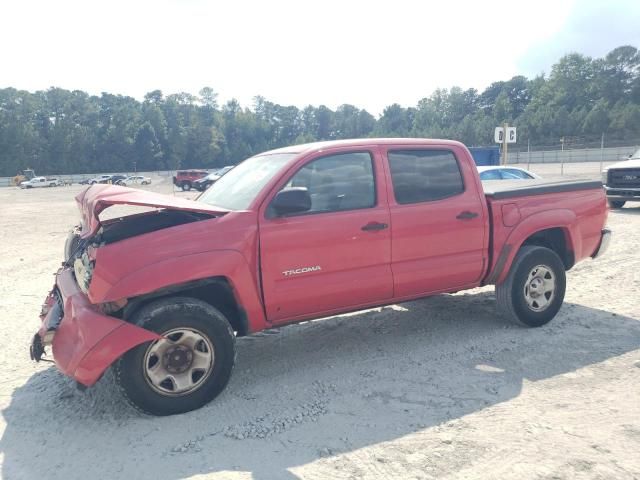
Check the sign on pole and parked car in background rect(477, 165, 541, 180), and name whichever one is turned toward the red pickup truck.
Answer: the sign on pole

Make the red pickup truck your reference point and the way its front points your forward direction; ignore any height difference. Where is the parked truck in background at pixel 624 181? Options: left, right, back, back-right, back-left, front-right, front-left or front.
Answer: back

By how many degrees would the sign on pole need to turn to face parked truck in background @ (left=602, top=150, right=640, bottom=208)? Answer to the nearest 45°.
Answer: approximately 45° to its left

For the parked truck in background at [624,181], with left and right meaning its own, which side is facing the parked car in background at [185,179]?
right

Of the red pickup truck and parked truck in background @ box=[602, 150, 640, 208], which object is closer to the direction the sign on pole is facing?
the red pickup truck
